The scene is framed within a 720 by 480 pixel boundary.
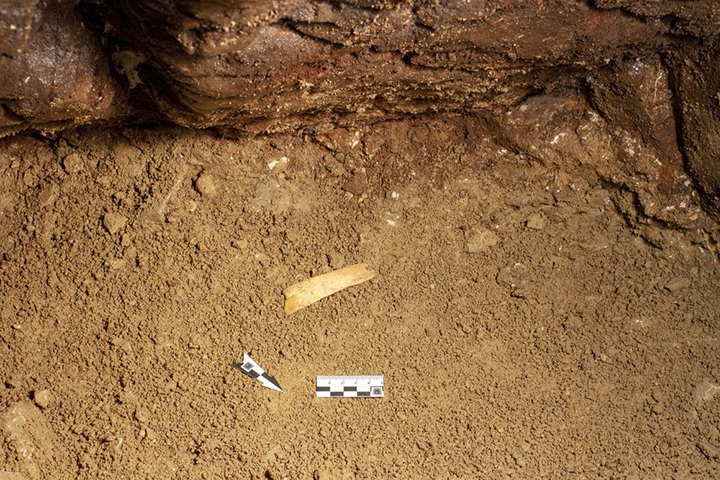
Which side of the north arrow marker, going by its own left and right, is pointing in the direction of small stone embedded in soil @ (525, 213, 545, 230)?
left

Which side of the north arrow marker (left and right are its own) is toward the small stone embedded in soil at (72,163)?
back

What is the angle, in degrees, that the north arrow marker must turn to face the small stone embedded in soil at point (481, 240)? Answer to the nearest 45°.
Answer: approximately 90° to its left

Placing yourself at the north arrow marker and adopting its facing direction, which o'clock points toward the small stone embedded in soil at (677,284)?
The small stone embedded in soil is roughly at 10 o'clock from the north arrow marker.

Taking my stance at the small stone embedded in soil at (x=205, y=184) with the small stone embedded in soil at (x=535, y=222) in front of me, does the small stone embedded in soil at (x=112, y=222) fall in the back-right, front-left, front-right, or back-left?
back-right

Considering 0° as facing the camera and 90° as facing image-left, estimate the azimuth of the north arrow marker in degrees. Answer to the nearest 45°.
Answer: approximately 315°
